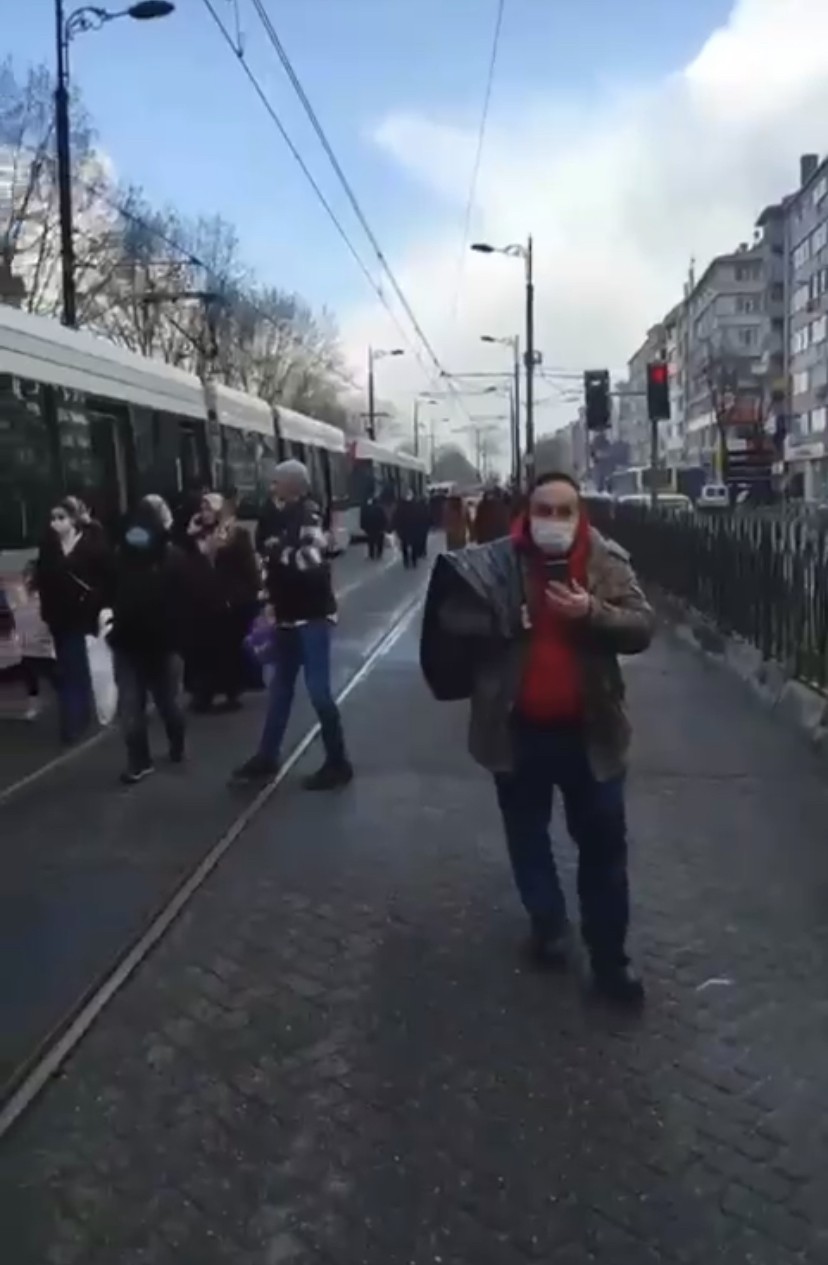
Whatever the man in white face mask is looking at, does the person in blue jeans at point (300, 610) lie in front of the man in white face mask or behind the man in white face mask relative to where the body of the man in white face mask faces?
behind

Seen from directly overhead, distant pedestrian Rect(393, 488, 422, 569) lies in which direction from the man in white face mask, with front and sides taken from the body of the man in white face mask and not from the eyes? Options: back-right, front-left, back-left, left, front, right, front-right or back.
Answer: back

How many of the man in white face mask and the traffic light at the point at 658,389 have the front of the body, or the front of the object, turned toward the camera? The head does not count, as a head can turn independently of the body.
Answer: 2

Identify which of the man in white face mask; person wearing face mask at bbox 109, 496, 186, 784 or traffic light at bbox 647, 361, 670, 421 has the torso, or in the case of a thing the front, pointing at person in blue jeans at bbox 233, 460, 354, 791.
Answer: the traffic light
